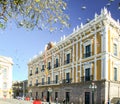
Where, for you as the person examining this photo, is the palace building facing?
facing the viewer and to the left of the viewer
